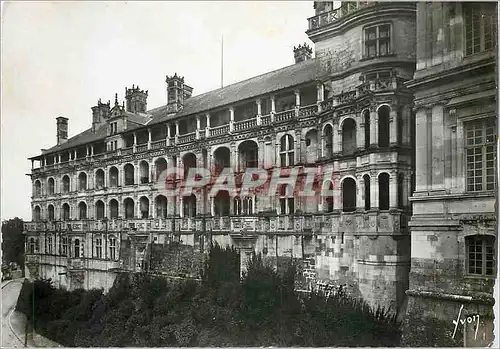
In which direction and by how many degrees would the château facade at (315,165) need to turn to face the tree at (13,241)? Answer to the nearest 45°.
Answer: approximately 45° to its right

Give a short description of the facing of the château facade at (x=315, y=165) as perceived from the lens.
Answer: facing the viewer and to the left of the viewer
